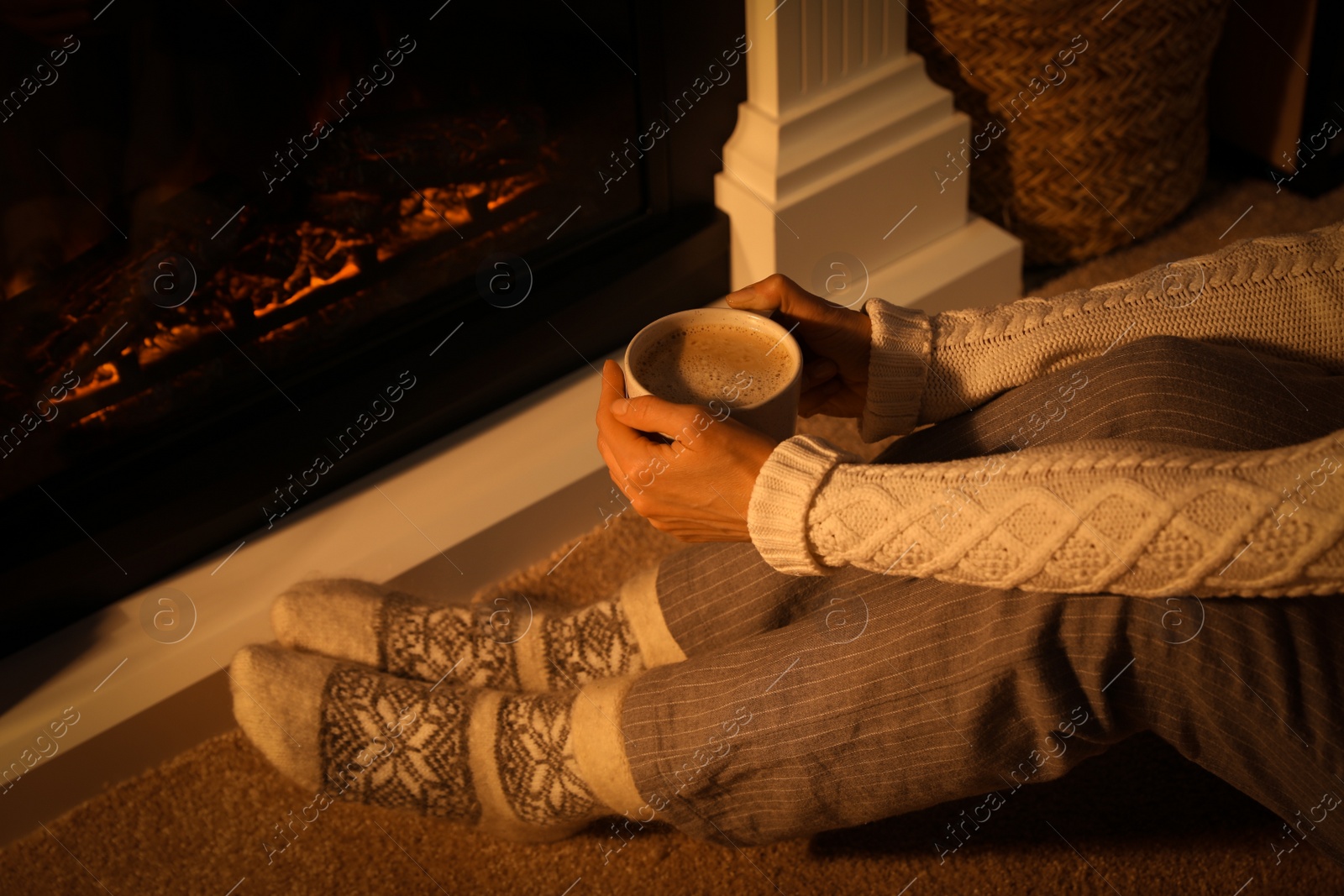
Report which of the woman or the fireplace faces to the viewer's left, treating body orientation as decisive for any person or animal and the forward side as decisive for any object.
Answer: the woman

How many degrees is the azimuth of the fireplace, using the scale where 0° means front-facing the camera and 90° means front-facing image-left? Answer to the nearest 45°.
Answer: approximately 315°

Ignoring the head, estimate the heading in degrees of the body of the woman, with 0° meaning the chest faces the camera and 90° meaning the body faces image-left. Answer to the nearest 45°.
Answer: approximately 90°

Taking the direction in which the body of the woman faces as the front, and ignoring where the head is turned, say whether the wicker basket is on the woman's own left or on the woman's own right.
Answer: on the woman's own right

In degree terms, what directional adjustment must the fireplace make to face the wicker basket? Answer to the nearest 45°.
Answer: approximately 45° to its left

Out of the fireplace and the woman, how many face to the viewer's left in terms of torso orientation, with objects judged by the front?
1
